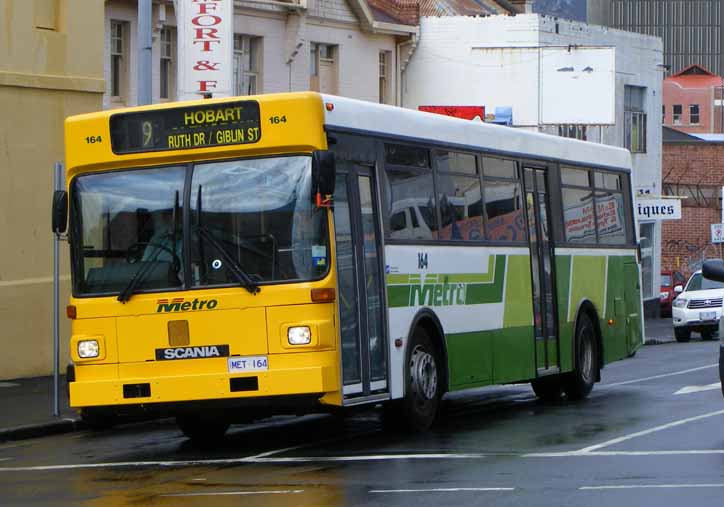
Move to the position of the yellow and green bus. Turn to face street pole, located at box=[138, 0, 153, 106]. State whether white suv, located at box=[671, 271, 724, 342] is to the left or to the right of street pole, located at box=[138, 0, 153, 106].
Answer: right

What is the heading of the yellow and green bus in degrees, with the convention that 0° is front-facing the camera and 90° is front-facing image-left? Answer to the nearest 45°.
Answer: approximately 45°

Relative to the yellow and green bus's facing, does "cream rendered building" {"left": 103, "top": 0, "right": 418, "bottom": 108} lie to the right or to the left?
on its right

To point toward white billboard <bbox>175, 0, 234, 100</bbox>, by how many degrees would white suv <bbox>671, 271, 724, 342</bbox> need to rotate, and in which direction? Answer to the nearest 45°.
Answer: approximately 45° to its right

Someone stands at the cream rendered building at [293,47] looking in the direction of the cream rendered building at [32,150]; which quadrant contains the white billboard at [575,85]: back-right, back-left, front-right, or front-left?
back-left

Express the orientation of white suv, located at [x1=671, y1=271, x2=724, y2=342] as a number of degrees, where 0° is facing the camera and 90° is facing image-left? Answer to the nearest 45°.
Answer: approximately 0°

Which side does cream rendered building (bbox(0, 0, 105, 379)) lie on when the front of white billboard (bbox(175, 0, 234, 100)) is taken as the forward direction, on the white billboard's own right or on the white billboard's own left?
on the white billboard's own right

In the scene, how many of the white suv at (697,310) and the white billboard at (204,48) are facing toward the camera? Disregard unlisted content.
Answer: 2

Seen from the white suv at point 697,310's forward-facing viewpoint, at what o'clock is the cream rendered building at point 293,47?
The cream rendered building is roughly at 2 o'clock from the white suv.
